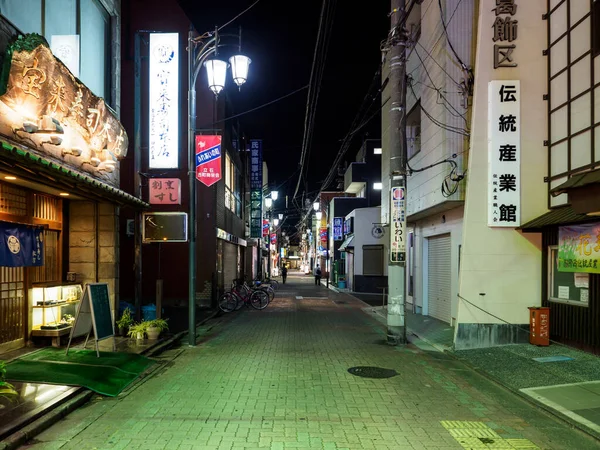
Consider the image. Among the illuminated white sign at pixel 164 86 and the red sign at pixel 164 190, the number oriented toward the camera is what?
2

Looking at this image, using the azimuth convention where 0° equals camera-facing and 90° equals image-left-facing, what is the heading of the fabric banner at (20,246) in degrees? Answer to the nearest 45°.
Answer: approximately 315°

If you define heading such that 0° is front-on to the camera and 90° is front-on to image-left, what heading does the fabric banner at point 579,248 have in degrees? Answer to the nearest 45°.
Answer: approximately 45°

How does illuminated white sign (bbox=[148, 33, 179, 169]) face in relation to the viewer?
toward the camera

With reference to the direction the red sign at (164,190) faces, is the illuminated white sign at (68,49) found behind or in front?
in front

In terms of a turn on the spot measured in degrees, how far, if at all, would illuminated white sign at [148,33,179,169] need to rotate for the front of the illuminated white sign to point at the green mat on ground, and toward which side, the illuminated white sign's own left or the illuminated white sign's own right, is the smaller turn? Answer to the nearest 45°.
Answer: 0° — it already faces it

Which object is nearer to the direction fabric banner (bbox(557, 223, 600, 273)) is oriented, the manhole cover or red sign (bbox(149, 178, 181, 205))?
the manhole cover

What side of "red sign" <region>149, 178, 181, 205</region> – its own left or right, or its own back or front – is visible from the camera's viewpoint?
front
